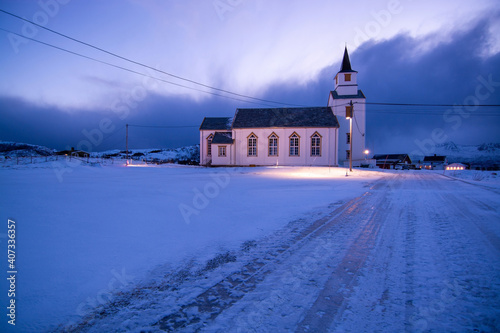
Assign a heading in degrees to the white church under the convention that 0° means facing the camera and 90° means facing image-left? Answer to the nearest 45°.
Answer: approximately 270°
